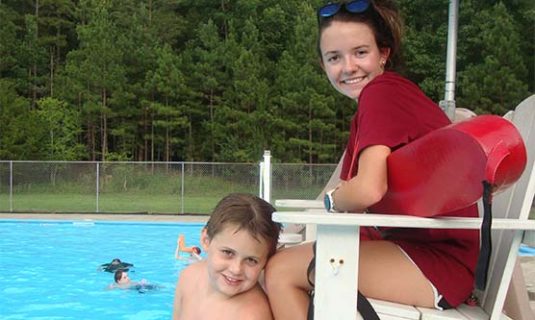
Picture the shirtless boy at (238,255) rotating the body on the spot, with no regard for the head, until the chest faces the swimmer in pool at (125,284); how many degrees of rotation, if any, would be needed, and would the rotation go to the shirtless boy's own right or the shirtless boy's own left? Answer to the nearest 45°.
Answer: approximately 180°

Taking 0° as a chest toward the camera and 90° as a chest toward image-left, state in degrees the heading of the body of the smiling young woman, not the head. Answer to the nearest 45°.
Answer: approximately 90°

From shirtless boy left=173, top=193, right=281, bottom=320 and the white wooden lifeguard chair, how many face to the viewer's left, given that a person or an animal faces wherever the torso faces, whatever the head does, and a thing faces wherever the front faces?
1

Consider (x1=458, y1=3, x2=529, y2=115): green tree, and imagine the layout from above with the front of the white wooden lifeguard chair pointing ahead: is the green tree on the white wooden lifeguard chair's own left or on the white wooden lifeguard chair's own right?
on the white wooden lifeguard chair's own right

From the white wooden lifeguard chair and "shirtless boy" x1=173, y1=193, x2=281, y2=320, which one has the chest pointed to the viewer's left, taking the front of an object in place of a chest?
the white wooden lifeguard chair

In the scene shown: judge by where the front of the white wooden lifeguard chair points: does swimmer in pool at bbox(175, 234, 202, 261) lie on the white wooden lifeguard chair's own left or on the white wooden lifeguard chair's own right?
on the white wooden lifeguard chair's own right

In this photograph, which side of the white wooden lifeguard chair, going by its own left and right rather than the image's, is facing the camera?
left

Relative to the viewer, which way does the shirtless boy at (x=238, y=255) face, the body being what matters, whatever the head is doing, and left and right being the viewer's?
facing the viewer

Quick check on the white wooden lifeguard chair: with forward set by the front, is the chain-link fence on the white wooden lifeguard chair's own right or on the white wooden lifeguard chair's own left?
on the white wooden lifeguard chair's own right

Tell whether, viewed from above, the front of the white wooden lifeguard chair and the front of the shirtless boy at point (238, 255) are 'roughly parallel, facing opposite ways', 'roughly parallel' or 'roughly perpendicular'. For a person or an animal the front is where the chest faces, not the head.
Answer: roughly perpendicular
